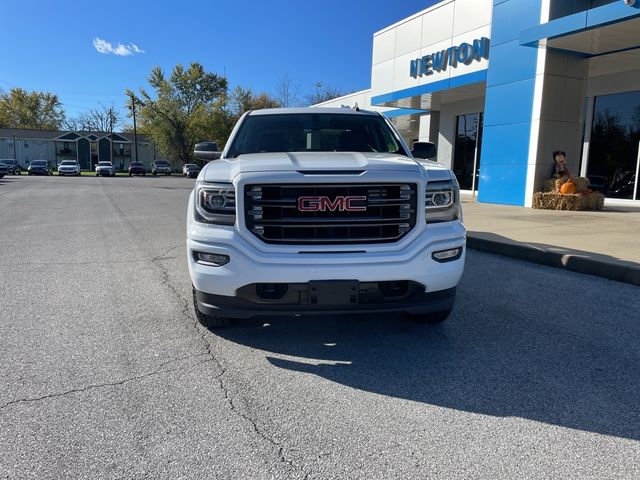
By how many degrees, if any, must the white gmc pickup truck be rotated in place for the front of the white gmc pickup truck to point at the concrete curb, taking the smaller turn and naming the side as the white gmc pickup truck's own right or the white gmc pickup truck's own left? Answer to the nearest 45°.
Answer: approximately 135° to the white gmc pickup truck's own left

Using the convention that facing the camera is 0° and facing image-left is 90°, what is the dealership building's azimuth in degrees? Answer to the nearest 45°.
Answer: approximately 45°

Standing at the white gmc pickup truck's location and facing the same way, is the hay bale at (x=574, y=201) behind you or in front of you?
behind

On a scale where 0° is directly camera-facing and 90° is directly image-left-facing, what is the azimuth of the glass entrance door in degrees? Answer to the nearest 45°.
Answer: approximately 45°
